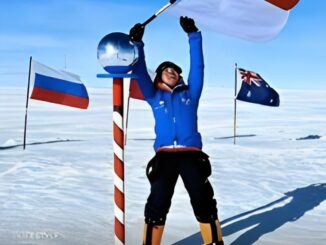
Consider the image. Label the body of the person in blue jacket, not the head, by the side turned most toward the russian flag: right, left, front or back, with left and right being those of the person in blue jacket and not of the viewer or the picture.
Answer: back

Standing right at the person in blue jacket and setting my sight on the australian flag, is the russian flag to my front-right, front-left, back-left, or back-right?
front-left

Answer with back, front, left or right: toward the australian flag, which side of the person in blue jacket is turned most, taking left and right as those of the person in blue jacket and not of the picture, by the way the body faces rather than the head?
back

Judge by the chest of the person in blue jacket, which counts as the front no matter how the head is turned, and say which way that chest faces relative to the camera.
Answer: toward the camera

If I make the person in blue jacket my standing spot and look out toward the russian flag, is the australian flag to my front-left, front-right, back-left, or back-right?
front-right
